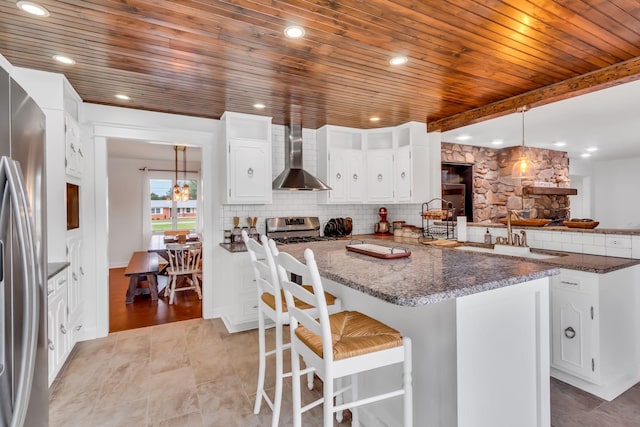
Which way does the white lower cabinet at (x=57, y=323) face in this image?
to the viewer's right

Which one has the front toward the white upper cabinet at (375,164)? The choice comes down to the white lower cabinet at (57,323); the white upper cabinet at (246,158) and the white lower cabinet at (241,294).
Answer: the white lower cabinet at (57,323)

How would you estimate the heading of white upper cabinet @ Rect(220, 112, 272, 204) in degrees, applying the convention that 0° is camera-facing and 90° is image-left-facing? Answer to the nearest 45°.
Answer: approximately 0°

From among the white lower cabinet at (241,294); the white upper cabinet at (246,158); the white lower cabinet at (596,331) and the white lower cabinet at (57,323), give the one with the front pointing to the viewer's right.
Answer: the white lower cabinet at (57,323)

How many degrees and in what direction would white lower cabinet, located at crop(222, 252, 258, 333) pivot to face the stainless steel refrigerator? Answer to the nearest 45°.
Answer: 0° — it already faces it

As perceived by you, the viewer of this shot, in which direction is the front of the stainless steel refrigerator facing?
facing to the right of the viewer

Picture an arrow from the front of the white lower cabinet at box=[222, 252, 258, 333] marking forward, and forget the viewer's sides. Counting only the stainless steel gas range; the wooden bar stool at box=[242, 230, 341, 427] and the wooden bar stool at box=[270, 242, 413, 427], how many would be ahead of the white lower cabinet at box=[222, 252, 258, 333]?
2

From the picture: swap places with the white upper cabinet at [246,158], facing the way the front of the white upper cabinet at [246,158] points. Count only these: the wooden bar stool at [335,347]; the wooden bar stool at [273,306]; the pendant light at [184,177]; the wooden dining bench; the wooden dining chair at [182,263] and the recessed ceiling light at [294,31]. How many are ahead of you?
3

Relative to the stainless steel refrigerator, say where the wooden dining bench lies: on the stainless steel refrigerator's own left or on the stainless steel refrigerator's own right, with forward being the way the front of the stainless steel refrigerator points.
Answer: on the stainless steel refrigerator's own left

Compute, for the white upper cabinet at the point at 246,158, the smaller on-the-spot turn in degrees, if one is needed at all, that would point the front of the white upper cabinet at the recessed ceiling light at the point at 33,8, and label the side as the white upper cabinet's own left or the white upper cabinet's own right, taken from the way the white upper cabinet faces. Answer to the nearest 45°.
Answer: approximately 45° to the white upper cabinet's own right

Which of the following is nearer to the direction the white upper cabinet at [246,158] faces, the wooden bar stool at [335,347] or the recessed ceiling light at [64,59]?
the wooden bar stool
